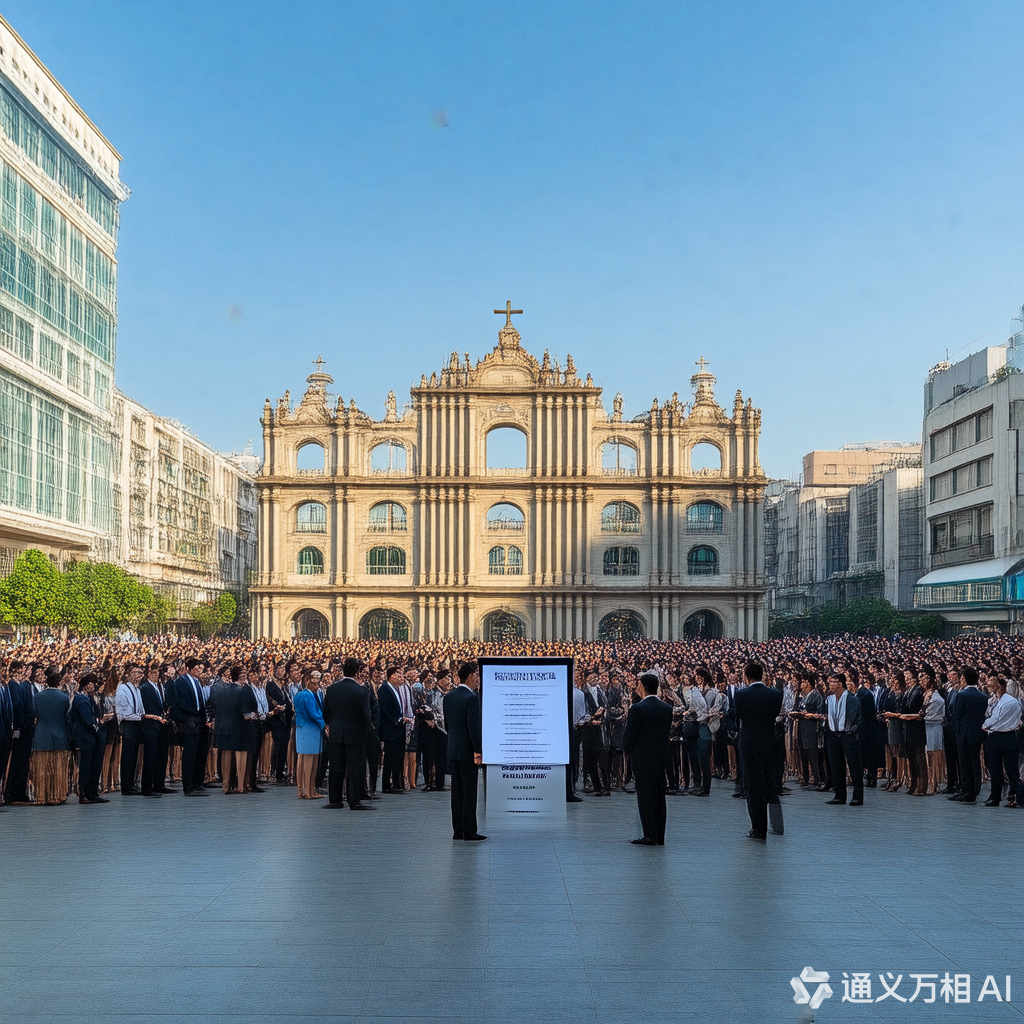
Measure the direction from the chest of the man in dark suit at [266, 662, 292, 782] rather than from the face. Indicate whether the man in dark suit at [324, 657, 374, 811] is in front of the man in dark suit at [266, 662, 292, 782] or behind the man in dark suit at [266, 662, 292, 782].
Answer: in front

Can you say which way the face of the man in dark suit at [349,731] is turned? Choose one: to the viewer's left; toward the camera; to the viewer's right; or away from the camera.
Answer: away from the camera

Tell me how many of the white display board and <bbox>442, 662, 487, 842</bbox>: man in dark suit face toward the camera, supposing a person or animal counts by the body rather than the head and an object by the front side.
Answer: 1

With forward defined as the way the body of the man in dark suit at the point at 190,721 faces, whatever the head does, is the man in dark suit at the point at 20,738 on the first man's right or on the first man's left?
on the first man's right

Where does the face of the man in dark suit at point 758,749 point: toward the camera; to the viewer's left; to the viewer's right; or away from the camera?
away from the camera

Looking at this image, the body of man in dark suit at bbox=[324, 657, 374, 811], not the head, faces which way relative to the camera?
away from the camera

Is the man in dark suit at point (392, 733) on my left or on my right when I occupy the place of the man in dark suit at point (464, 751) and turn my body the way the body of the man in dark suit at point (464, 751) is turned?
on my left
